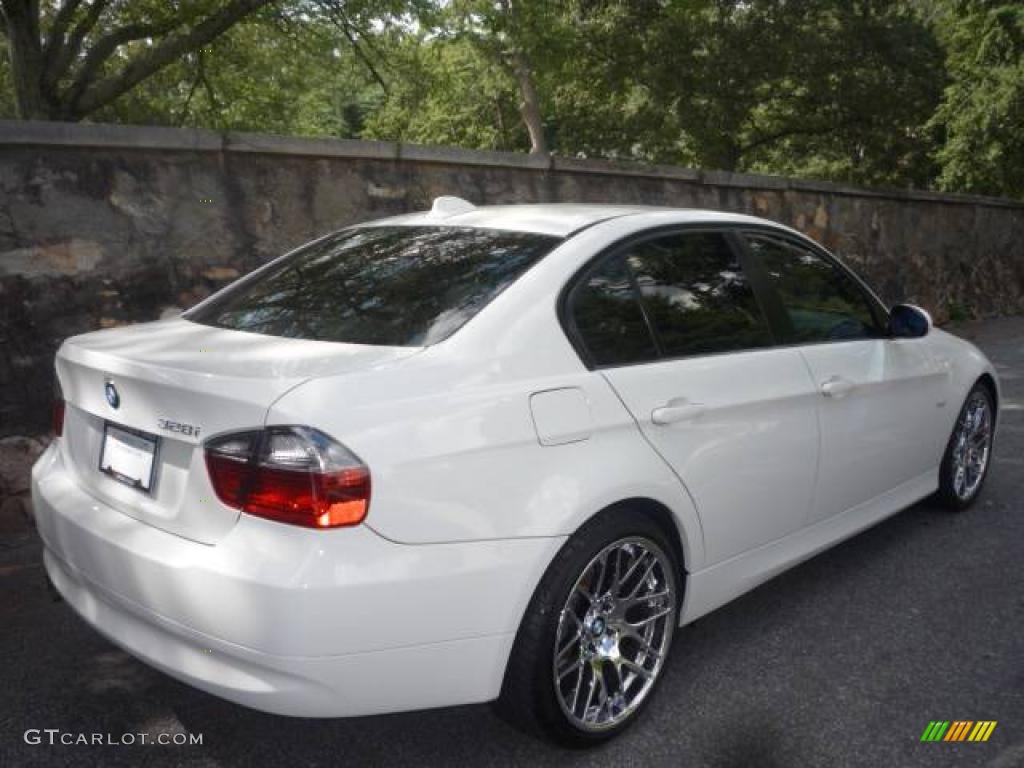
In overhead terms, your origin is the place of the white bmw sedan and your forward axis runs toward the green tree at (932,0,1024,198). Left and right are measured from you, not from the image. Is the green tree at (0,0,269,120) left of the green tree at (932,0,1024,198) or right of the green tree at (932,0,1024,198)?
left

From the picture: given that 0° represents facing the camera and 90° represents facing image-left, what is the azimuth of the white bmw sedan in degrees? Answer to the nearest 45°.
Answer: approximately 225°

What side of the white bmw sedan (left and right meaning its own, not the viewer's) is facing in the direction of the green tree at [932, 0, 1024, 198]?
front

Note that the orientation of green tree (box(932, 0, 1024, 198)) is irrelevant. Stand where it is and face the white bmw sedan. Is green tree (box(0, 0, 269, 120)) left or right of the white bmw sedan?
right

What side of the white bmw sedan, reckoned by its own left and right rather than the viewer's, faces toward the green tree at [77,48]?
left
